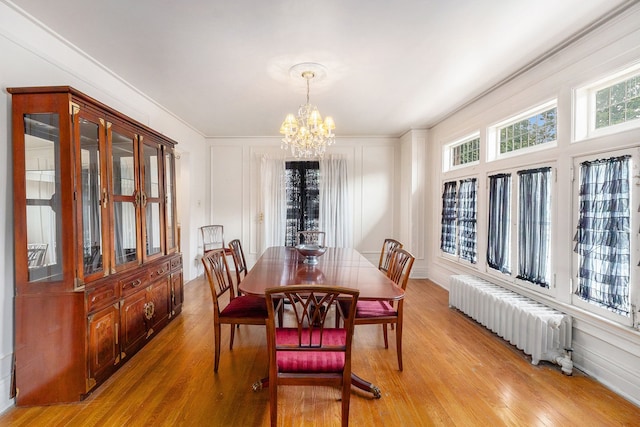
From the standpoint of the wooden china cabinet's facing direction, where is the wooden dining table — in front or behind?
in front

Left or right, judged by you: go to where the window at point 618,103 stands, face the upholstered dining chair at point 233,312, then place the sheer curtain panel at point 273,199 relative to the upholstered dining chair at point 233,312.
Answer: right

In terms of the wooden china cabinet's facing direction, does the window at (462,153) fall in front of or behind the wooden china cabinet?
in front

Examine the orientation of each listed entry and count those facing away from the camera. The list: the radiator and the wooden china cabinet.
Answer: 0

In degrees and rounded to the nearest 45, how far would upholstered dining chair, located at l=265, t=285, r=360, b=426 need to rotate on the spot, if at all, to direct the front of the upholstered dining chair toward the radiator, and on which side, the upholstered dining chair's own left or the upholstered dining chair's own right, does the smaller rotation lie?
approximately 45° to the upholstered dining chair's own right

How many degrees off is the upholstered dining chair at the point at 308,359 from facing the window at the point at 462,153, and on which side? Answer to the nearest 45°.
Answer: approximately 45° to its right

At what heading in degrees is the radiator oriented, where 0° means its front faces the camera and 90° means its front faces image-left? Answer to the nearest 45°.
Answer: approximately 45°

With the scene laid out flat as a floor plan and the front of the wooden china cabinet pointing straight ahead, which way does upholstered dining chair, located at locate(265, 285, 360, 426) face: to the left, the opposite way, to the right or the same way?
to the left

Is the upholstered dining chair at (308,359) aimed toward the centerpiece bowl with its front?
yes

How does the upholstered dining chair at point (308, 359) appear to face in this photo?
away from the camera

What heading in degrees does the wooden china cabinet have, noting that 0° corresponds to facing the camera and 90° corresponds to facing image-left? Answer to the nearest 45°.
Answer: approximately 315°

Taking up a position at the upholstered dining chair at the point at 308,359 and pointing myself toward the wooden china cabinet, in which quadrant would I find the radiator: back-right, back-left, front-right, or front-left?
back-right

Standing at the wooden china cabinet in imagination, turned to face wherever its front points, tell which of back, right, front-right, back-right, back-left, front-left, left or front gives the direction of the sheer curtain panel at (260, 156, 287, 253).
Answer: left

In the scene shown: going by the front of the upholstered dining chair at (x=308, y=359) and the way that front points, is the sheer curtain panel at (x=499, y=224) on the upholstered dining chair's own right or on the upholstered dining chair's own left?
on the upholstered dining chair's own right

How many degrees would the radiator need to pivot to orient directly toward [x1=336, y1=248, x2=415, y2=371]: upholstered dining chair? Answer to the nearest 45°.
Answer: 0° — it already faces it

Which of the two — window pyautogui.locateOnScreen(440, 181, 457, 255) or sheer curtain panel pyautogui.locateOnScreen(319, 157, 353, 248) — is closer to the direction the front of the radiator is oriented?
the sheer curtain panel

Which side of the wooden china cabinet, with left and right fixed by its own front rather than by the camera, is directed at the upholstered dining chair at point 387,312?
front
